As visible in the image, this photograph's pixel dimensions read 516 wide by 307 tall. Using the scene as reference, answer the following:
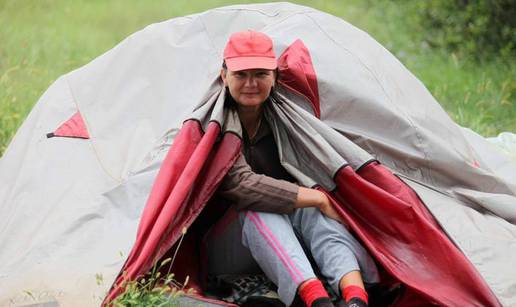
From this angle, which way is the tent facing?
toward the camera

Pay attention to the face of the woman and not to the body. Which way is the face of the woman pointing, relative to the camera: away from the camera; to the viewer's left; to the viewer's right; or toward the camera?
toward the camera
